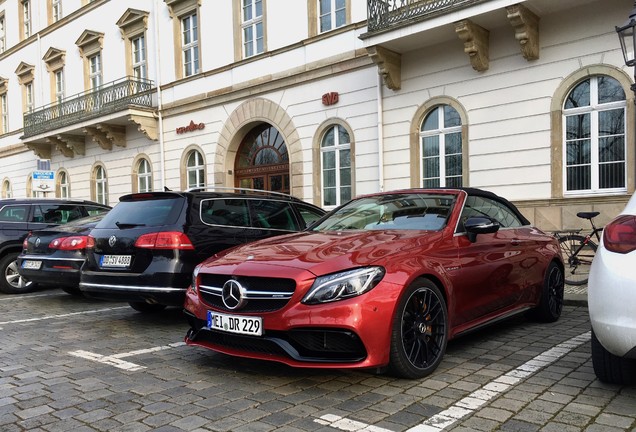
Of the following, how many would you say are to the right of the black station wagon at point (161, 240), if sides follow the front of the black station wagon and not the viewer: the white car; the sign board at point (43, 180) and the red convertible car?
2

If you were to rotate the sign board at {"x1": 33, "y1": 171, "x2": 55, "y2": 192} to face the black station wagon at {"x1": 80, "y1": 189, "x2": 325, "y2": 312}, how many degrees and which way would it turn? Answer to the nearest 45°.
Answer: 0° — it already faces it

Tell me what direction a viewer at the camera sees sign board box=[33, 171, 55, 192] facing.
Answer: facing the viewer

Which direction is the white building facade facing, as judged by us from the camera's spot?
facing the viewer and to the left of the viewer

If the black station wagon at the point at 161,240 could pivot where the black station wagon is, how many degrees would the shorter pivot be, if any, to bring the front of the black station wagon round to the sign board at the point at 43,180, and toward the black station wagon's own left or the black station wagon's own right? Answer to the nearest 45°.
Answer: approximately 45° to the black station wagon's own left

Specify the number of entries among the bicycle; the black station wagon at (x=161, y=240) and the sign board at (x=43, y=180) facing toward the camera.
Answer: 1

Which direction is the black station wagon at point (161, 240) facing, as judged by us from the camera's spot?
facing away from the viewer and to the right of the viewer

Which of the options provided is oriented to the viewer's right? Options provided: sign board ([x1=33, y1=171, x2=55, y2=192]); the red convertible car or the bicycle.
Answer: the bicycle

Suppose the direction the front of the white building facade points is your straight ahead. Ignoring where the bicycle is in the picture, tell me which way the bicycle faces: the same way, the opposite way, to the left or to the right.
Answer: to the left

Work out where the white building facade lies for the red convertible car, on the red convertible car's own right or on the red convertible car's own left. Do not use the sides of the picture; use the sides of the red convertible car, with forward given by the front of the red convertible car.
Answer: on the red convertible car's own right

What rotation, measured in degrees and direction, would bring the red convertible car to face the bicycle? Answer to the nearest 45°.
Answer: approximately 180°

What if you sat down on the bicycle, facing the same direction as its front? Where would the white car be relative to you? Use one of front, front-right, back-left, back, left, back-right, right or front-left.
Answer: right

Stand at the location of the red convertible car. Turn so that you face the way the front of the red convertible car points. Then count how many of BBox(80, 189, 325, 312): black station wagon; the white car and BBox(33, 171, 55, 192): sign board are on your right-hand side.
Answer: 2

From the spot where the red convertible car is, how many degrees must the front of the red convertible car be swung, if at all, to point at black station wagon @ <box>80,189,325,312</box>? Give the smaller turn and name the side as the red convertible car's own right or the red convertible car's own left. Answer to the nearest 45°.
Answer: approximately 90° to the red convertible car's own right

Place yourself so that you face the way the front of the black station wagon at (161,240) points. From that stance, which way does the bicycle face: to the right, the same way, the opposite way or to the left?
to the right

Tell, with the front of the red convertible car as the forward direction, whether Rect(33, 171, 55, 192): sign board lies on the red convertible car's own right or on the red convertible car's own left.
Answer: on the red convertible car's own right

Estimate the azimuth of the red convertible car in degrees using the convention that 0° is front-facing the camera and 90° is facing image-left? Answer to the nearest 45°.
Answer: approximately 45°
